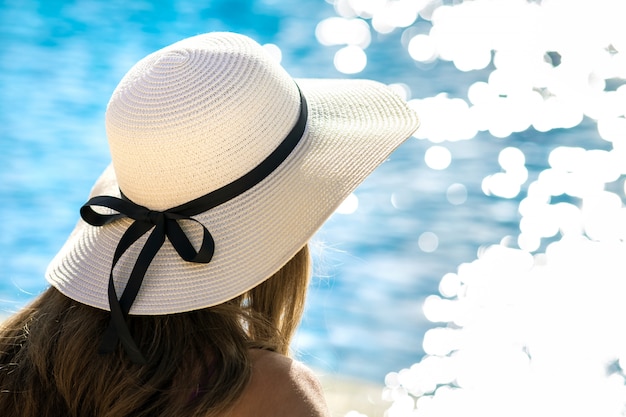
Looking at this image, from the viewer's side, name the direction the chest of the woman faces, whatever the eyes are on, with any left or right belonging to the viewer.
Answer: facing away from the viewer and to the right of the viewer

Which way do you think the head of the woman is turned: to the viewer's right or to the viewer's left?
to the viewer's right
